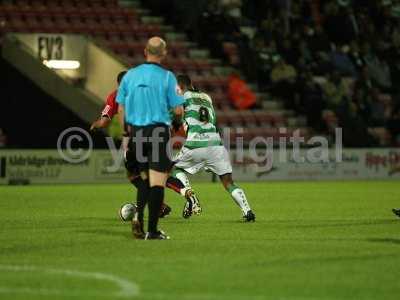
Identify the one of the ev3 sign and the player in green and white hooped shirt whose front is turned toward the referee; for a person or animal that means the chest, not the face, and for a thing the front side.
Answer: the ev3 sign

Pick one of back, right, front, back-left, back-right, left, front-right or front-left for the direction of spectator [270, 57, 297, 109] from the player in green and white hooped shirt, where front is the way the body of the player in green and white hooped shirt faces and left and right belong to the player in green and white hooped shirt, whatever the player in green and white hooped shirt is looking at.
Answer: front-right

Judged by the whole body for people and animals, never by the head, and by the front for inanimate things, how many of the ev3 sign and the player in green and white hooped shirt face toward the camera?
1

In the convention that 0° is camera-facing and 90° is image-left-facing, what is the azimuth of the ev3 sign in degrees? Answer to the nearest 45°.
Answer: approximately 0°

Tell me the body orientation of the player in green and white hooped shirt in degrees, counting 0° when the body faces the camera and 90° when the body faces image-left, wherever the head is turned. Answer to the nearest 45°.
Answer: approximately 135°

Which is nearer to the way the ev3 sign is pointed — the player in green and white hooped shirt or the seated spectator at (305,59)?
the player in green and white hooped shirt

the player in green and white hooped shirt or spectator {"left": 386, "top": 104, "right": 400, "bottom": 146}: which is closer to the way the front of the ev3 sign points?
the player in green and white hooped shirt

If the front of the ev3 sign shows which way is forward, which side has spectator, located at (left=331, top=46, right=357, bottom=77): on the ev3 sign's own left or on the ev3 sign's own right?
on the ev3 sign's own left

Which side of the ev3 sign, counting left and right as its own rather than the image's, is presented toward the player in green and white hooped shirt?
front

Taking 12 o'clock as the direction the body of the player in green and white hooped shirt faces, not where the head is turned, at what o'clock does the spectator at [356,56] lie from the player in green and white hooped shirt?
The spectator is roughly at 2 o'clock from the player in green and white hooped shirt.

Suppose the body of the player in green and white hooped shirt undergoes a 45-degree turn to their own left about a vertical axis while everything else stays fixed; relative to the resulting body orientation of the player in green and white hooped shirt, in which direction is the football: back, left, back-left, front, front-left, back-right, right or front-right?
front-left

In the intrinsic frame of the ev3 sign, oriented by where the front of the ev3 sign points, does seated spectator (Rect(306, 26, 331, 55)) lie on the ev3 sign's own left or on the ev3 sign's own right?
on the ev3 sign's own left
